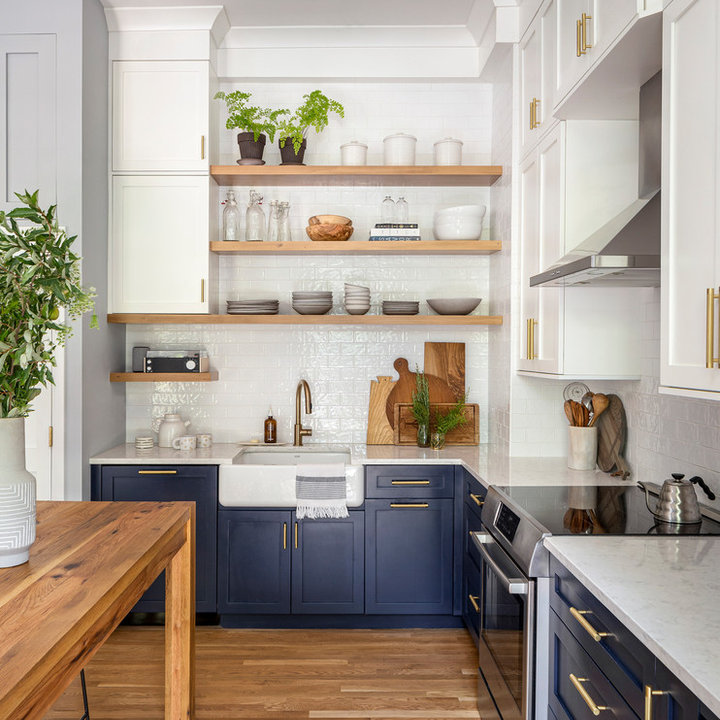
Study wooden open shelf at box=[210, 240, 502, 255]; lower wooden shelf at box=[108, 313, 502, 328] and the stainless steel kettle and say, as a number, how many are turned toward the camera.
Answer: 2

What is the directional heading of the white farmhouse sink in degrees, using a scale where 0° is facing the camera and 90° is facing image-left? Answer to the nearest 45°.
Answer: approximately 0°

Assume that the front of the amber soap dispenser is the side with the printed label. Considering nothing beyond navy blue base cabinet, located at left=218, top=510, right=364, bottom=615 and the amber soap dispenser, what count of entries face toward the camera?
2

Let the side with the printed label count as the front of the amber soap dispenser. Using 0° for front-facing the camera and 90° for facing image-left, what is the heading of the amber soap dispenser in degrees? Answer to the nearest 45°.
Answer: approximately 0°

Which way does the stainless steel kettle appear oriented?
to the viewer's left

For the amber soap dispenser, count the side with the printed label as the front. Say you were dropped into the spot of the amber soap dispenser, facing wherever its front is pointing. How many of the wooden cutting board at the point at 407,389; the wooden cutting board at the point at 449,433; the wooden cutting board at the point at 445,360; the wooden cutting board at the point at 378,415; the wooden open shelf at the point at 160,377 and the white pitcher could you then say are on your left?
4
